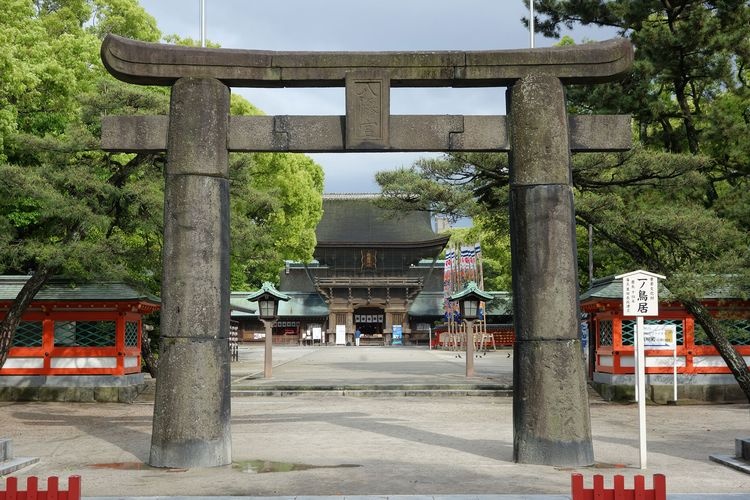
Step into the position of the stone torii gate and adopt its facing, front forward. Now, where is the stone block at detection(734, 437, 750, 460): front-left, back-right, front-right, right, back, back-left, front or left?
left

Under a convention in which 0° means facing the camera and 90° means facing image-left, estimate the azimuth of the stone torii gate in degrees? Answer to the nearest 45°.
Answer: approximately 0°

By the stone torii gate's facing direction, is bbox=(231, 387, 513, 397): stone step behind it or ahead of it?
behind

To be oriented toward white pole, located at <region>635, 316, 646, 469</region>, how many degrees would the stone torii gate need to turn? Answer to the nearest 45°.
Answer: approximately 90° to its left

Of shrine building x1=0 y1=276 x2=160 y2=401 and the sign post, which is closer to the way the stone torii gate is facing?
the sign post

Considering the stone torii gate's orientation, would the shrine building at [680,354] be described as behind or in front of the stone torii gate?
behind

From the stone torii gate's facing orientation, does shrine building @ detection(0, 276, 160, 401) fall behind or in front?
behind

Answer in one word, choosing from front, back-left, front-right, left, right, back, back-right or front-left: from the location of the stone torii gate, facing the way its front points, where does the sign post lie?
left

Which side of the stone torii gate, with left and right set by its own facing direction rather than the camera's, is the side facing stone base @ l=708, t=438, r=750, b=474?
left
